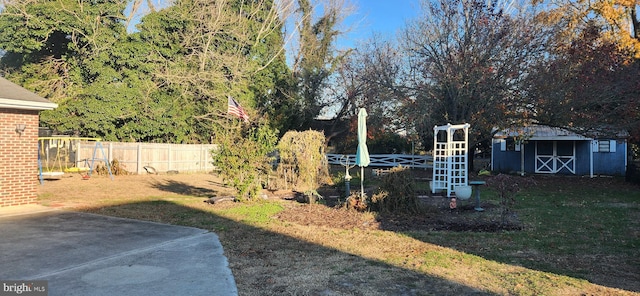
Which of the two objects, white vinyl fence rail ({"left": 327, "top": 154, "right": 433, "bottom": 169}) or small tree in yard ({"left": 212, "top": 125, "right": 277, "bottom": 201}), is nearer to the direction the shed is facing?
the small tree in yard

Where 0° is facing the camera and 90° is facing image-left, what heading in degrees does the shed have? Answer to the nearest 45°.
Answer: approximately 0°

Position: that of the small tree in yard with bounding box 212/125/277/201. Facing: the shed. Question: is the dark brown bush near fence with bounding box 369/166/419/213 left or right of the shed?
right

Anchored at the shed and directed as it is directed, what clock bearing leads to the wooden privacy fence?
The wooden privacy fence is roughly at 2 o'clock from the shed.

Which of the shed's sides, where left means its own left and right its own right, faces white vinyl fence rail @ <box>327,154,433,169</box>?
right

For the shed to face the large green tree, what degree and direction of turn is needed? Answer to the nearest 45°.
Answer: approximately 45° to its right

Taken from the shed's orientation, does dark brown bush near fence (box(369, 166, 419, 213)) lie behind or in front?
in front

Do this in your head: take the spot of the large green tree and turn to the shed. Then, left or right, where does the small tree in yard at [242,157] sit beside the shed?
right
